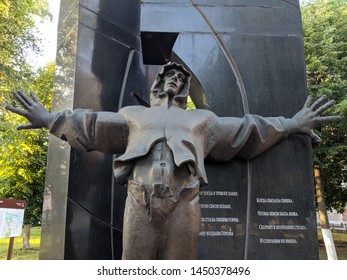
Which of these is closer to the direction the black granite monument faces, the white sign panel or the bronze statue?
the bronze statue

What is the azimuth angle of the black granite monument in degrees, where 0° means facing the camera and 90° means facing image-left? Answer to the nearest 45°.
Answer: approximately 0°

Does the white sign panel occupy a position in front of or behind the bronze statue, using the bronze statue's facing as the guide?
behind

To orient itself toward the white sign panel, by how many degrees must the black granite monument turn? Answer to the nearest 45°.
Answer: approximately 135° to its right

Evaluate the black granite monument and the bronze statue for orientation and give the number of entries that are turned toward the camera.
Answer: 2

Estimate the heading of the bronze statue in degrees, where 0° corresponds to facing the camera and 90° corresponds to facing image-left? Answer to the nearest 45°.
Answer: approximately 0°
